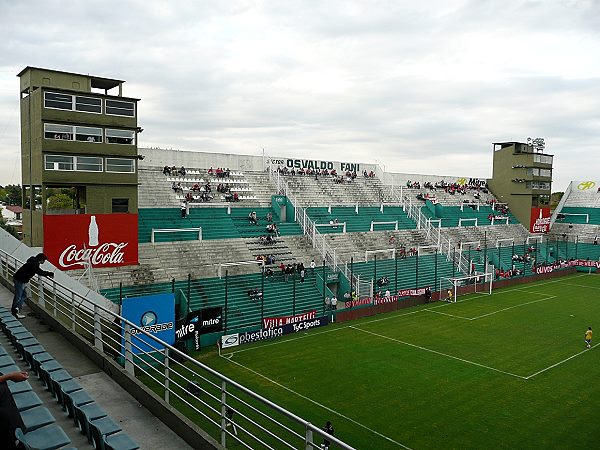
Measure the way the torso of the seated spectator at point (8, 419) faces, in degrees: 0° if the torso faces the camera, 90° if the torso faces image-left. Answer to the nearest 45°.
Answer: approximately 270°

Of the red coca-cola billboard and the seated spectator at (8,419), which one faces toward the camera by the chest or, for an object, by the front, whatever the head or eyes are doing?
the red coca-cola billboard

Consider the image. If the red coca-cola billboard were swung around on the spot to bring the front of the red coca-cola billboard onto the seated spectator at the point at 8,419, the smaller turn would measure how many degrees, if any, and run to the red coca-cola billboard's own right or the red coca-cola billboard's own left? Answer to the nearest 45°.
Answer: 0° — it already faces them

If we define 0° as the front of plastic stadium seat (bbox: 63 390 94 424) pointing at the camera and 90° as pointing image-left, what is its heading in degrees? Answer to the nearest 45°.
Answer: approximately 270°

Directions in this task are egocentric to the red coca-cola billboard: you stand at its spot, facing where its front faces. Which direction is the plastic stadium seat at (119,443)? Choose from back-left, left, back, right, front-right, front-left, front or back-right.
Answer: front

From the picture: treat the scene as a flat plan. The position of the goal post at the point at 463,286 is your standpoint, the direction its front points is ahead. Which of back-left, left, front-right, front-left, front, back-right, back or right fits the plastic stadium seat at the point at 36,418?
front-right

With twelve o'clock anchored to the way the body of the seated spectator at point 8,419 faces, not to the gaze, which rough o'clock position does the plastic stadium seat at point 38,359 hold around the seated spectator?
The plastic stadium seat is roughly at 9 o'clock from the seated spectator.

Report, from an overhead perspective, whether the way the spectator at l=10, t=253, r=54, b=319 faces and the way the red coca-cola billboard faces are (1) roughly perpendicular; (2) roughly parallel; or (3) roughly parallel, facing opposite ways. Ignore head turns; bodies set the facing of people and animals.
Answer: roughly perpendicular

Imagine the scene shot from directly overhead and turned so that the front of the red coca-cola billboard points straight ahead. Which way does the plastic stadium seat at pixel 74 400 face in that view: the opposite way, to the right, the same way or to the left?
to the left

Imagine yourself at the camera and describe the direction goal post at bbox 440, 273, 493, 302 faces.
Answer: facing the viewer and to the right of the viewer

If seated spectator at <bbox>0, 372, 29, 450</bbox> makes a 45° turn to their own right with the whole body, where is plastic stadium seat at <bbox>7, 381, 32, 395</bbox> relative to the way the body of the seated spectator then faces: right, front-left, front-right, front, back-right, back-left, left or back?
back-left

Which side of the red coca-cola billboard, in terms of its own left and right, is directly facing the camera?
front

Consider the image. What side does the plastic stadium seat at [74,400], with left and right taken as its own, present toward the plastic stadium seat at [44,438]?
right
